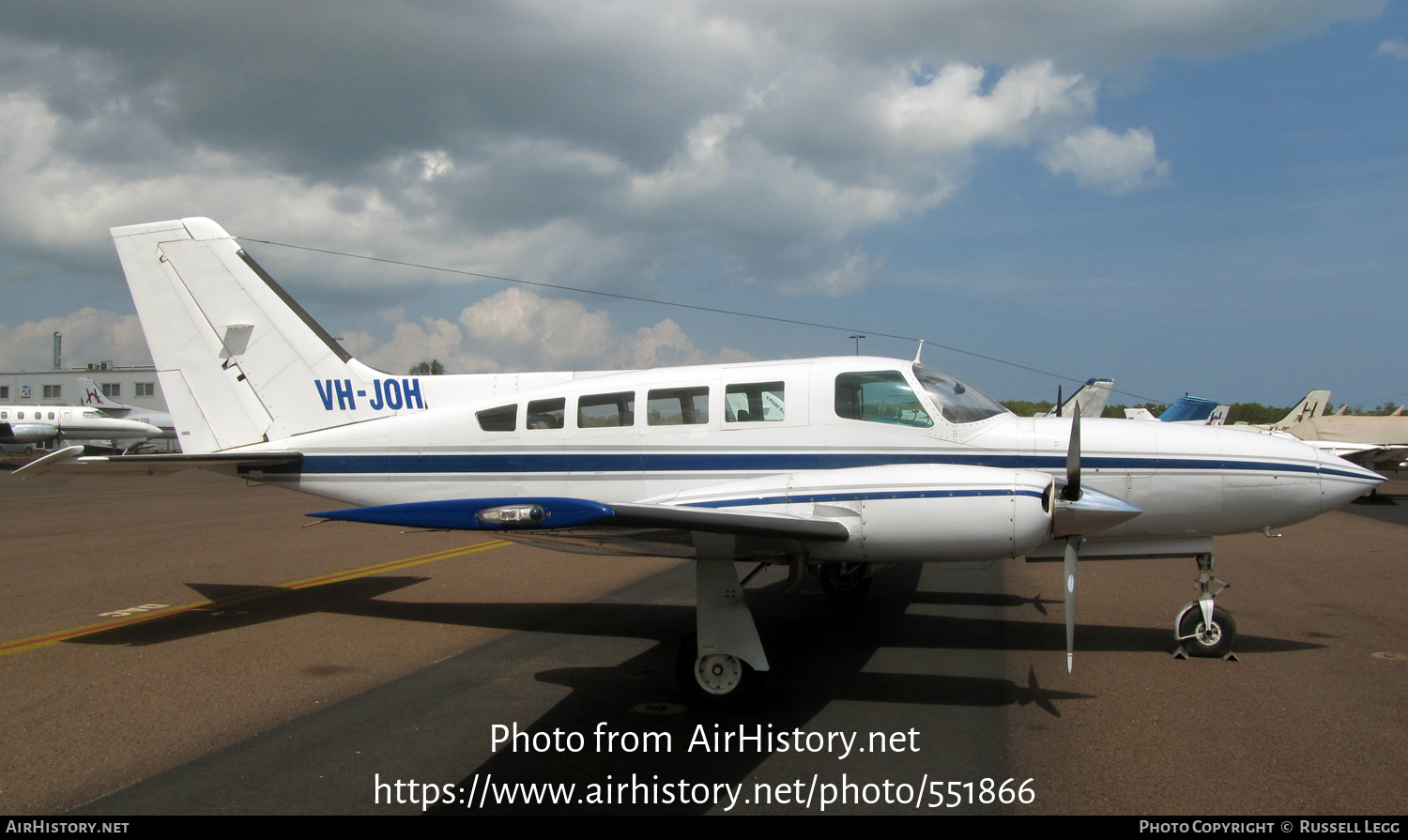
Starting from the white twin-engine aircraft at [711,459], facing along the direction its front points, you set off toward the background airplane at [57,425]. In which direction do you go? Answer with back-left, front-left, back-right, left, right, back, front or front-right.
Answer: back-left

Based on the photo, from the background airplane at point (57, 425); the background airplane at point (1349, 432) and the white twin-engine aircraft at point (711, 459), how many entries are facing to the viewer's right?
2

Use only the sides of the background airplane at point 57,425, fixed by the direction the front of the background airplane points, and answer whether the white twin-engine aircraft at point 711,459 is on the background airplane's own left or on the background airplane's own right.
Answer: on the background airplane's own right

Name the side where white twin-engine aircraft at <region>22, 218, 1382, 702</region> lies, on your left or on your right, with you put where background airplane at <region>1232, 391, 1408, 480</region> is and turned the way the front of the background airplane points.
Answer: on your right

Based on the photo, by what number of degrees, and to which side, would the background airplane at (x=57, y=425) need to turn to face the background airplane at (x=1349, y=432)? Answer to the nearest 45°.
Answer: approximately 45° to its right

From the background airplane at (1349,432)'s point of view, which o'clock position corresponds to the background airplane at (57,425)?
the background airplane at (57,425) is roughly at 5 o'clock from the background airplane at (1349,432).

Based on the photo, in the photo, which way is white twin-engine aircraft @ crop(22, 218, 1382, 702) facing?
to the viewer's right

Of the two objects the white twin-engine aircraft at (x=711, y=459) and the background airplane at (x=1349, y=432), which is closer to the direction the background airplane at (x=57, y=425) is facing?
the background airplane

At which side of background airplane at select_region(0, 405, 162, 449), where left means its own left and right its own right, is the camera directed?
right

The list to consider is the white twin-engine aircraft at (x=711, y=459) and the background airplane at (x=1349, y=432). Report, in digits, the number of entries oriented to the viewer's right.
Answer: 2
